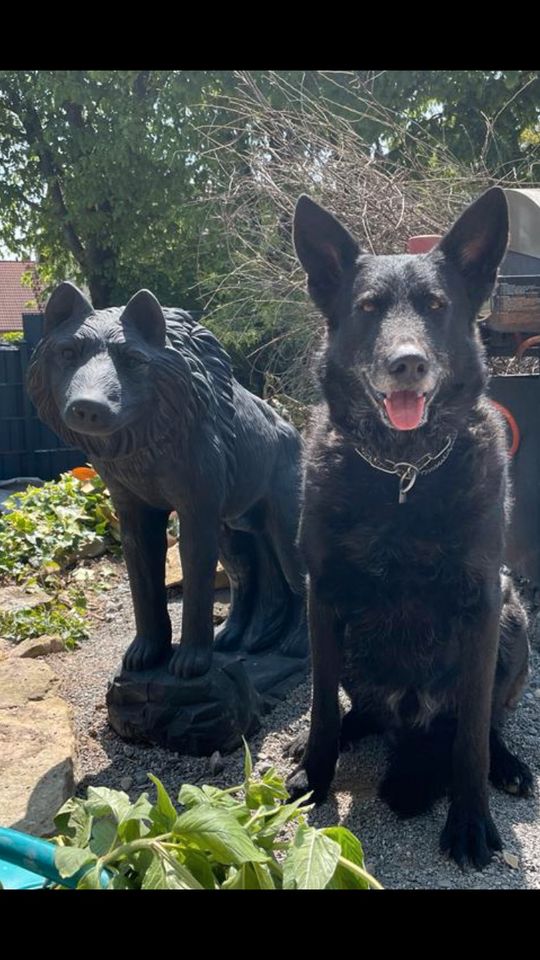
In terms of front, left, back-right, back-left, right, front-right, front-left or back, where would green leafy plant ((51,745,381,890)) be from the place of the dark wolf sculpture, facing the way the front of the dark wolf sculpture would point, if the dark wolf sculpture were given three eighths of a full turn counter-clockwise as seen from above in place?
right

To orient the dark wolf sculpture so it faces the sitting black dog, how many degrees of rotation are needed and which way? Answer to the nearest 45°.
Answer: approximately 90° to its left

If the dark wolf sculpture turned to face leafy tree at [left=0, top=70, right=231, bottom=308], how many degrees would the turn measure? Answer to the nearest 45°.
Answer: approximately 135° to its right

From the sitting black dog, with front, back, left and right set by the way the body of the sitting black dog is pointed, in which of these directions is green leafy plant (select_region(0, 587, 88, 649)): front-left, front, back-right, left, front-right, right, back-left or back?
back-right

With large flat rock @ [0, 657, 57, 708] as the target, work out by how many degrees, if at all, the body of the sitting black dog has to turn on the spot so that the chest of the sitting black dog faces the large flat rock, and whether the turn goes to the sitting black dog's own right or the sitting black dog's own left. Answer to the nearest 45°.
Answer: approximately 90° to the sitting black dog's own right

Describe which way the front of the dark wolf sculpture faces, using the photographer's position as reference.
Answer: facing the viewer and to the left of the viewer

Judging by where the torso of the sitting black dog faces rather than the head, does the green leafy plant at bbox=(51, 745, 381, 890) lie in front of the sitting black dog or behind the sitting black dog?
in front

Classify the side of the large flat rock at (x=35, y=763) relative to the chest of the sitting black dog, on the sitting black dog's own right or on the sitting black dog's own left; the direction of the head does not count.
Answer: on the sitting black dog's own right

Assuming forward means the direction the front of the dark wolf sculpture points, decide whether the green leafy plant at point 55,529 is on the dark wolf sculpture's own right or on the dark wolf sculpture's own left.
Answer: on the dark wolf sculpture's own right

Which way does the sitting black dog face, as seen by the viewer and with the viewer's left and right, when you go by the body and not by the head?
facing the viewer

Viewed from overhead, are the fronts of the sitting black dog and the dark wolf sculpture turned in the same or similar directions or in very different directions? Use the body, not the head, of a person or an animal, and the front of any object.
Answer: same or similar directions

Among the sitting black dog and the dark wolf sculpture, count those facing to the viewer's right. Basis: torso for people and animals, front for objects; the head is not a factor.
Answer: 0
